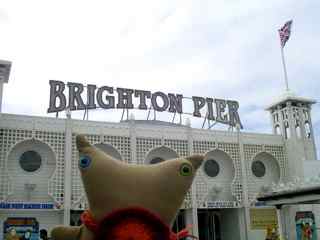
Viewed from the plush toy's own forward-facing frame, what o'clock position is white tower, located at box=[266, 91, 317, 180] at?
The white tower is roughly at 7 o'clock from the plush toy.

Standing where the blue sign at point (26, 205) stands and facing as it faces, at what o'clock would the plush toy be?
The plush toy is roughly at 12 o'clock from the blue sign.

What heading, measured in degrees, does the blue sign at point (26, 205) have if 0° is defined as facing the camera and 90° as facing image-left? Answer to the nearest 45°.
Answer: approximately 0°

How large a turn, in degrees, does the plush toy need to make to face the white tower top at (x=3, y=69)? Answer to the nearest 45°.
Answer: approximately 180°

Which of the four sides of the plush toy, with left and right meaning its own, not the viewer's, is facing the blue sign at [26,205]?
back

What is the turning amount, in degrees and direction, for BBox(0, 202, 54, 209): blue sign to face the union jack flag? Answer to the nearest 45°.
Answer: approximately 90° to its left

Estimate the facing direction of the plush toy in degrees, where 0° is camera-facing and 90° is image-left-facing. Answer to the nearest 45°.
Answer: approximately 0°

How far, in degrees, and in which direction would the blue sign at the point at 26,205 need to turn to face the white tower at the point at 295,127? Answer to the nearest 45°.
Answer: approximately 90° to its left

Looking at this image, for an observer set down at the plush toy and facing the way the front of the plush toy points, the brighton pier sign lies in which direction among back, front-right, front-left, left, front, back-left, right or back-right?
back

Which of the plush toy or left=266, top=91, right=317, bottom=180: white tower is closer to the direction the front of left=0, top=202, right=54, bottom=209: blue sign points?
the plush toy

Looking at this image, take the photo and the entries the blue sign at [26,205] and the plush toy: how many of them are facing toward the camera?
2
